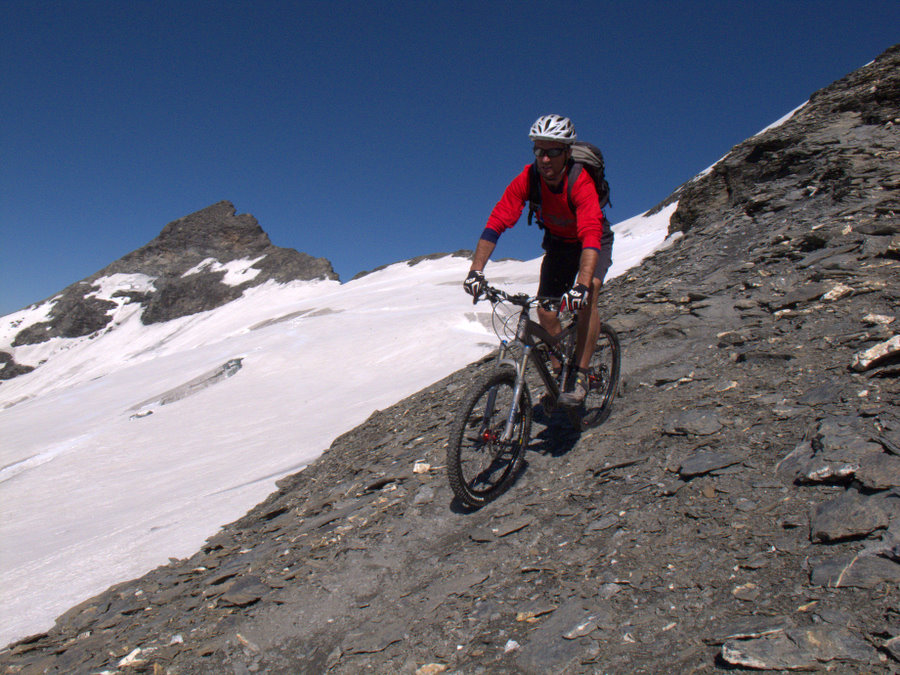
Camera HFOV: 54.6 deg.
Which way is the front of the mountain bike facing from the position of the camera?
facing the viewer and to the left of the viewer

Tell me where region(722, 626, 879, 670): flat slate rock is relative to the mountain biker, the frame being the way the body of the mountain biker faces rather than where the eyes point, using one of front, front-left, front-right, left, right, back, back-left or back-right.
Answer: front-left

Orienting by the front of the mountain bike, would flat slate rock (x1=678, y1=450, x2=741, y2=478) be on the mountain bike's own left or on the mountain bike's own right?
on the mountain bike's own left

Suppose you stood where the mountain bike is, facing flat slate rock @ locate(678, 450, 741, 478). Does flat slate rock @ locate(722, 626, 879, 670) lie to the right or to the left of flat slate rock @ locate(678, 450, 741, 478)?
right
